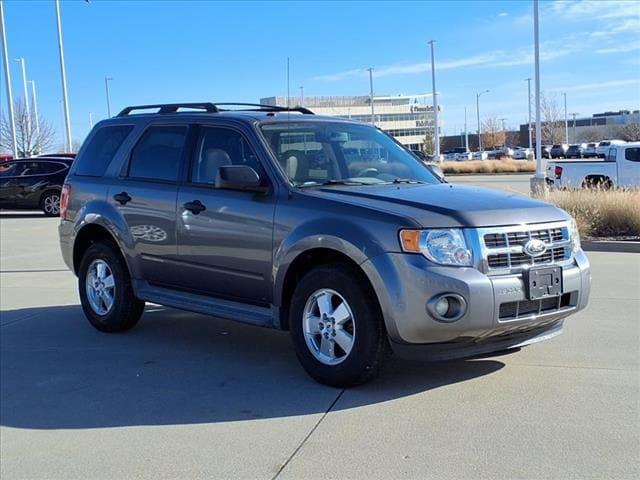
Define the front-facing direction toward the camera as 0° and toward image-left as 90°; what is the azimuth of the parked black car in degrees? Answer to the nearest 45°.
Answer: approximately 90°

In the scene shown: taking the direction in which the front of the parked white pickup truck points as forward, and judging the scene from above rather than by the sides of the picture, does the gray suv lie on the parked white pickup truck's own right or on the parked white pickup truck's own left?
on the parked white pickup truck's own right

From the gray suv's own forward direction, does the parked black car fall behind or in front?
behind

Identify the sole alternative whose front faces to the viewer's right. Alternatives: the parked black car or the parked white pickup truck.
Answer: the parked white pickup truck

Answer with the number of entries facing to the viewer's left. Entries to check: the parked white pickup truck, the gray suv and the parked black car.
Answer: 1

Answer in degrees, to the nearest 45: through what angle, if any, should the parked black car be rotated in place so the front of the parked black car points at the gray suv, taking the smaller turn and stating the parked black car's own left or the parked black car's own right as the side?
approximately 90° to the parked black car's own left

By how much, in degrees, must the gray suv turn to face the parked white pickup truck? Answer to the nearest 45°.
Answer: approximately 90° to its left

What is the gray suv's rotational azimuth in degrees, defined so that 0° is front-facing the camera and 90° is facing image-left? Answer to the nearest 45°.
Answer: approximately 315°

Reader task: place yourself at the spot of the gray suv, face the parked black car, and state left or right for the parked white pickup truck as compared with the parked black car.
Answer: right

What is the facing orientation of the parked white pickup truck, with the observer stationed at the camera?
facing to the right of the viewer
